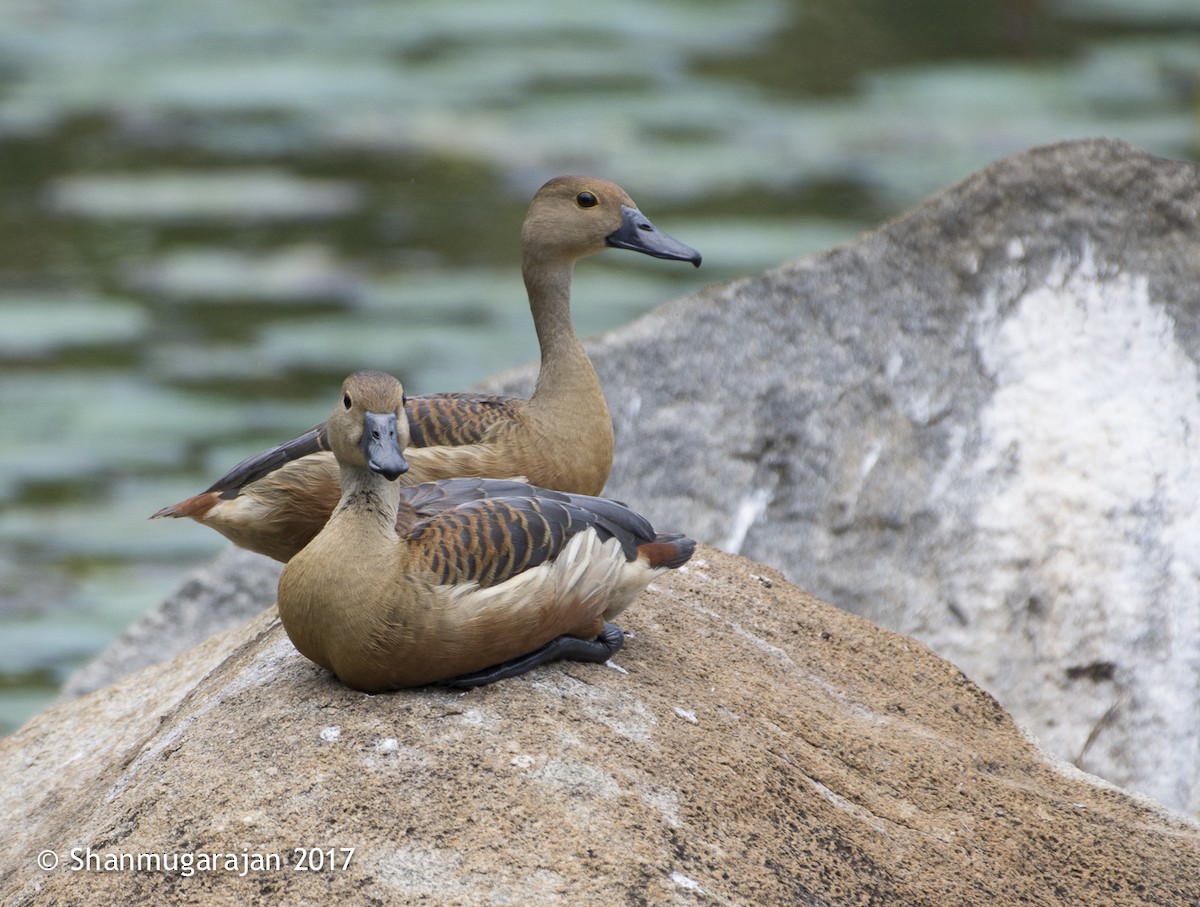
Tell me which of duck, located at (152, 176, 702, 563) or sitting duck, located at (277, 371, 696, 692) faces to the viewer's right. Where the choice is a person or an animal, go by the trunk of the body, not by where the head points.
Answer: the duck

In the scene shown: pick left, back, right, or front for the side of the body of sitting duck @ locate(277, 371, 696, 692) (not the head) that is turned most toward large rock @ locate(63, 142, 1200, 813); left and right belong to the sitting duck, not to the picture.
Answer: back

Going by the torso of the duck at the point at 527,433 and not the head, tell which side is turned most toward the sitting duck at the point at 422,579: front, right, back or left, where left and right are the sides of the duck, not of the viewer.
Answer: right

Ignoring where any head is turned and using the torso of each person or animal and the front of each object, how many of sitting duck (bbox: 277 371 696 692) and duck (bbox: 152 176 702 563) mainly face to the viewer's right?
1

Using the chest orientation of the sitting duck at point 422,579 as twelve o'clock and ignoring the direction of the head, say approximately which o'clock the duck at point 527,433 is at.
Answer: The duck is roughly at 5 o'clock from the sitting duck.

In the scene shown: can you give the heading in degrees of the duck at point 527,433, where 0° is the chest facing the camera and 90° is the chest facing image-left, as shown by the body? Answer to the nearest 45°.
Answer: approximately 270°
